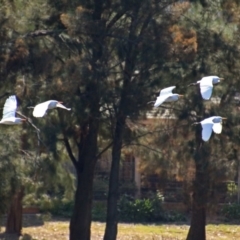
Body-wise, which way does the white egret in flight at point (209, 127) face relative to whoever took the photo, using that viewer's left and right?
facing to the right of the viewer

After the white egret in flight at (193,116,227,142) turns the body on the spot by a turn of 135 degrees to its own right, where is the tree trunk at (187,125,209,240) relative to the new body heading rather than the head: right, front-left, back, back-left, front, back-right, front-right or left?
back-right

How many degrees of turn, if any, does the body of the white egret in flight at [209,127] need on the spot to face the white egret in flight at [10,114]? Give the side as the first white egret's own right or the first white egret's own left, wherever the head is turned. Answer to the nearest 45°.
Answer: approximately 180°

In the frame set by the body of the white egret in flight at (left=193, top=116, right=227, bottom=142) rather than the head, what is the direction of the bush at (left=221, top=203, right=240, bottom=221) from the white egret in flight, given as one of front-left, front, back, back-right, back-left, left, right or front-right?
left

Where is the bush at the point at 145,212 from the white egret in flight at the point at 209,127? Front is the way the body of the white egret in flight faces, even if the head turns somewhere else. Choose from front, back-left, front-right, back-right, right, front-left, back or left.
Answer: left

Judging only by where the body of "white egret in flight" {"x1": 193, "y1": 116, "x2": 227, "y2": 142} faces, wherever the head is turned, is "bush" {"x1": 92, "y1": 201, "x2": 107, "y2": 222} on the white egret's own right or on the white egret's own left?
on the white egret's own left
